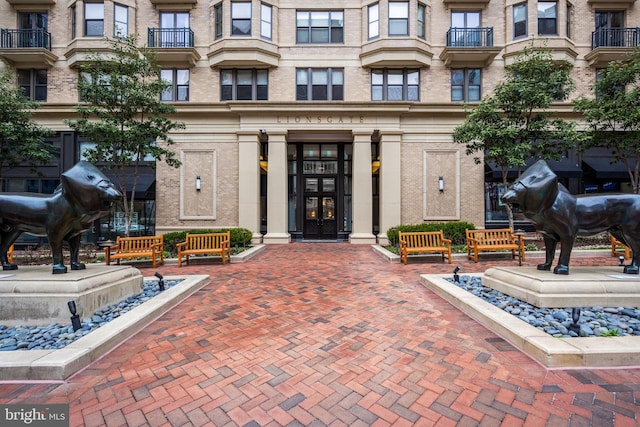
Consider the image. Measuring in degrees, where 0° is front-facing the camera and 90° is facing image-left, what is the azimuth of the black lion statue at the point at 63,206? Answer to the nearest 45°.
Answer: approximately 270°

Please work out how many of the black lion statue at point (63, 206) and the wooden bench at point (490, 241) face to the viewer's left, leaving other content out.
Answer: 0

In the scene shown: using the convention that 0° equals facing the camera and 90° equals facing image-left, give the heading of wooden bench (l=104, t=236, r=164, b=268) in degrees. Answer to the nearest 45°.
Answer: approximately 45°

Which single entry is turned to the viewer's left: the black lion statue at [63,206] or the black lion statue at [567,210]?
the black lion statue at [567,210]

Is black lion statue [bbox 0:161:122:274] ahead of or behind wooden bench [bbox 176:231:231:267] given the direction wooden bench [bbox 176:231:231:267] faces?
ahead

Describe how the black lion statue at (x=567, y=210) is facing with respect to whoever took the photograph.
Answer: facing to the left of the viewer

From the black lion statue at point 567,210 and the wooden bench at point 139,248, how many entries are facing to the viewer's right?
0
